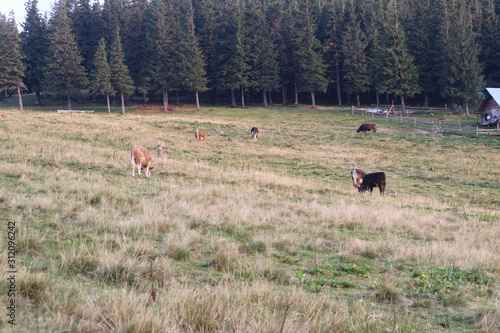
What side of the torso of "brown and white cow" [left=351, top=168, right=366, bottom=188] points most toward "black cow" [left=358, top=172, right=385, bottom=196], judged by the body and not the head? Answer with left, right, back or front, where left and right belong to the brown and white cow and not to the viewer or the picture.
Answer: left

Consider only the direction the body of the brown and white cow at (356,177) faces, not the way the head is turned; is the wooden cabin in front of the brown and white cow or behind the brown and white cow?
behind

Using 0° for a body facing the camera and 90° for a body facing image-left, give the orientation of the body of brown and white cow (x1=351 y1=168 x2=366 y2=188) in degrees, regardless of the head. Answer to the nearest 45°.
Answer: approximately 45°
